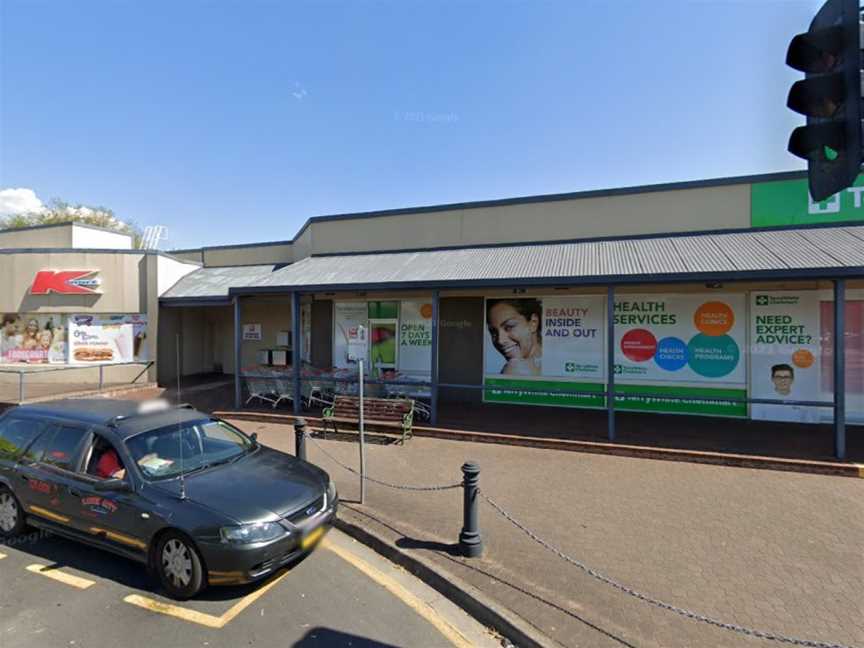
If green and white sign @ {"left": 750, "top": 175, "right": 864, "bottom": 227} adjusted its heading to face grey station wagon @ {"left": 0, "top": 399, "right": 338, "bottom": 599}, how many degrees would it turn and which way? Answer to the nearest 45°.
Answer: approximately 45° to its right

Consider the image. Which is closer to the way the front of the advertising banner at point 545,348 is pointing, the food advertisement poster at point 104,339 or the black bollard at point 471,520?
the black bollard

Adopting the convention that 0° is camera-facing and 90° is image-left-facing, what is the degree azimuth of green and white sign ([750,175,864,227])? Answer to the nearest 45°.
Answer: approximately 0°

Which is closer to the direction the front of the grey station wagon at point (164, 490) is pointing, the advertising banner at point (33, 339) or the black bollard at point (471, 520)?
the black bollard

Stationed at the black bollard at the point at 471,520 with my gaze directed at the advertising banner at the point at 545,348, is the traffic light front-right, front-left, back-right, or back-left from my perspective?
back-right

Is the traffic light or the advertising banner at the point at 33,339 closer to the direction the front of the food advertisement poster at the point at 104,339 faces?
the traffic light

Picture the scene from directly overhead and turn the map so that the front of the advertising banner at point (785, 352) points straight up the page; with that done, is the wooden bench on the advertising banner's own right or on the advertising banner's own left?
on the advertising banner's own right

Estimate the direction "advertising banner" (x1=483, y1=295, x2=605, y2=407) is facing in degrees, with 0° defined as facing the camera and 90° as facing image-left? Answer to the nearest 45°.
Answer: approximately 0°
